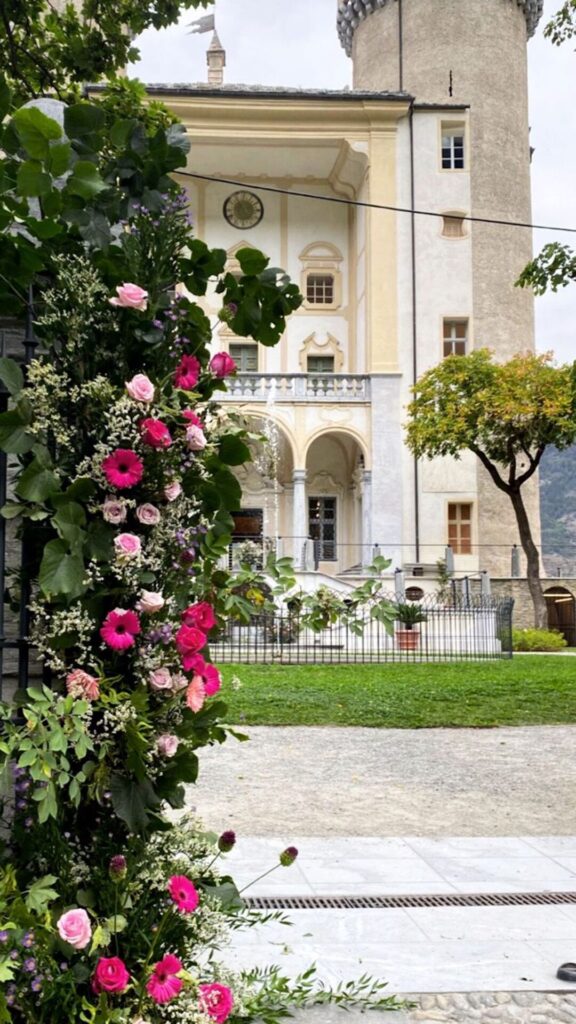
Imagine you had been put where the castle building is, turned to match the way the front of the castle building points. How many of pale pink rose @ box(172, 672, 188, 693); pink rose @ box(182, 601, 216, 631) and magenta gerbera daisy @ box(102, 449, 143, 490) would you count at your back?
0

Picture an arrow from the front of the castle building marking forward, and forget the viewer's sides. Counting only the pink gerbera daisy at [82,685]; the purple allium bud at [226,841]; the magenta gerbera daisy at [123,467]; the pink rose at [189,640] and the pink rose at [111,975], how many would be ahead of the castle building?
5

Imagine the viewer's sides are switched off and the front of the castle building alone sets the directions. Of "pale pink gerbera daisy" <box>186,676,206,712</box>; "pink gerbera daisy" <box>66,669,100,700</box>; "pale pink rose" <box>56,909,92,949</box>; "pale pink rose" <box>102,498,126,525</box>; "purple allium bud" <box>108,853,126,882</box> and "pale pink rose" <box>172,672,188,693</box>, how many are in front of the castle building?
6

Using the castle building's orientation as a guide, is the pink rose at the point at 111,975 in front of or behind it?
in front

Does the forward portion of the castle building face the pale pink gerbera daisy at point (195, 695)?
yes

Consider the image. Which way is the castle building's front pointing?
toward the camera

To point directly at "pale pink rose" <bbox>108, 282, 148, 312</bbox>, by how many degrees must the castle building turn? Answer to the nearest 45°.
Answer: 0° — it already faces it

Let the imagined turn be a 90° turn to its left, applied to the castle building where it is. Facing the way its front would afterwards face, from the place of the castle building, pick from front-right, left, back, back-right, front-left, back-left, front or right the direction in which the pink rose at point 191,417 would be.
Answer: right

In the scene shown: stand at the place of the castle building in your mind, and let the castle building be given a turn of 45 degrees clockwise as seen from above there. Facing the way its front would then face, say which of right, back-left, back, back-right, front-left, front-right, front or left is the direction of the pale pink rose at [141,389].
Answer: front-left

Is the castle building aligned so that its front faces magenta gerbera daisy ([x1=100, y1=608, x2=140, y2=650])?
yes

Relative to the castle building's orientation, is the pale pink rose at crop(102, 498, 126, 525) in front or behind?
in front

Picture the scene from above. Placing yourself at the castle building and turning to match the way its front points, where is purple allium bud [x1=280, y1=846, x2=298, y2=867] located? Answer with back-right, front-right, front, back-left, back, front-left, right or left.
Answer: front

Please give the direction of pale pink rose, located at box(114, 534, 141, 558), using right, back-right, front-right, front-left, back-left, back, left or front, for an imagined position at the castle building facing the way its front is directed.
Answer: front

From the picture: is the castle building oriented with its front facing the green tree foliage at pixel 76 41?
yes
